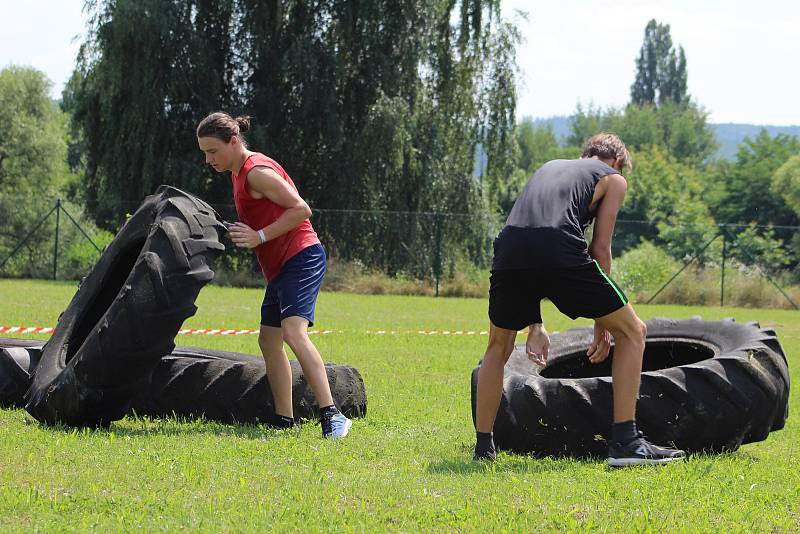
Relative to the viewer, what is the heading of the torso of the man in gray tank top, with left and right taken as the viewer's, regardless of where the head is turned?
facing away from the viewer and to the right of the viewer

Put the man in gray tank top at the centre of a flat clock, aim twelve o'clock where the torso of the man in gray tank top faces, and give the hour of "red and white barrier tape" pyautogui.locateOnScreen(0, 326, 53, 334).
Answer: The red and white barrier tape is roughly at 9 o'clock from the man in gray tank top.

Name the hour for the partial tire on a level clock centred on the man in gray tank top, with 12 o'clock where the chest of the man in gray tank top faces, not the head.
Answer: The partial tire is roughly at 8 o'clock from the man in gray tank top.

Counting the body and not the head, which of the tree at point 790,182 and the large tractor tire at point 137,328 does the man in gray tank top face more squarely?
the tree

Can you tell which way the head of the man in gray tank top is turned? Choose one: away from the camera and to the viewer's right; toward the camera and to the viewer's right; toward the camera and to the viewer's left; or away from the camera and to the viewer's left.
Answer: away from the camera and to the viewer's right

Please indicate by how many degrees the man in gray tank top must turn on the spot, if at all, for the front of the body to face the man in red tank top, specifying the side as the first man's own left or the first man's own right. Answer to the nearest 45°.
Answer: approximately 135° to the first man's own left

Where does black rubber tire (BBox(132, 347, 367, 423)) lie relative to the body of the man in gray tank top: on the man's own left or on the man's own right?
on the man's own left

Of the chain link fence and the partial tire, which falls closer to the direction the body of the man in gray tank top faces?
the chain link fence

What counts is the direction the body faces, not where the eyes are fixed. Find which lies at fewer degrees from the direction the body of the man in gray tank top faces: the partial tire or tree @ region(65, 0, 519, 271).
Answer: the tree

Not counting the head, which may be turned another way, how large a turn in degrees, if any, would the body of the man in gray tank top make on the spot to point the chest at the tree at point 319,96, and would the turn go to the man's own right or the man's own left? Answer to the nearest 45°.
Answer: approximately 45° to the man's own left

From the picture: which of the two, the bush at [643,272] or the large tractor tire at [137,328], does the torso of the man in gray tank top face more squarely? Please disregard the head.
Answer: the bush
